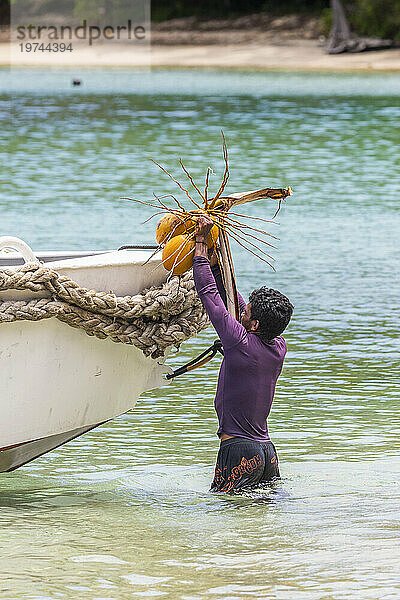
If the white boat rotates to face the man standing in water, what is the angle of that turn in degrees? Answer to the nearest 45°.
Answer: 0° — it already faces them

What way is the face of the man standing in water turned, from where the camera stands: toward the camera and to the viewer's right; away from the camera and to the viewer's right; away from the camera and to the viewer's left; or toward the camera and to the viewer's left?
away from the camera and to the viewer's left

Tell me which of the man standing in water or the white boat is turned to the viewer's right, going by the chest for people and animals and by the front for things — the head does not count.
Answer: the white boat

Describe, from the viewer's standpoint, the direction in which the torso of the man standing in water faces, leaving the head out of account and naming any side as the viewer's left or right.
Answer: facing away from the viewer and to the left of the viewer

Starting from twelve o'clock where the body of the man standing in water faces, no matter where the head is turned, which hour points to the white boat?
The white boat is roughly at 10 o'clock from the man standing in water.

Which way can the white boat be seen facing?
to the viewer's right

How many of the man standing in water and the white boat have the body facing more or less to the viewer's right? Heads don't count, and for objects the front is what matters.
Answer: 1
